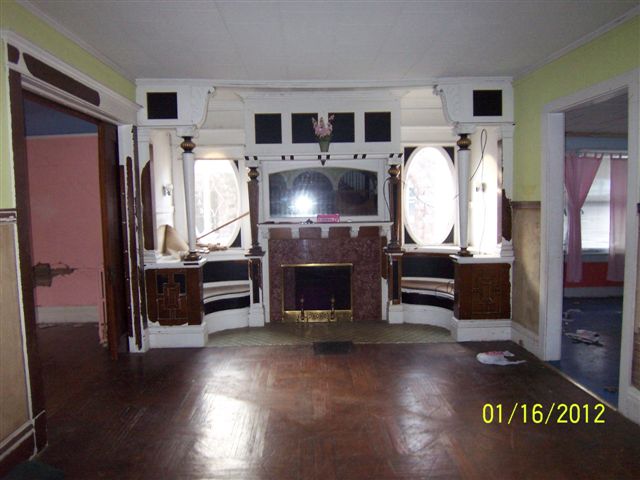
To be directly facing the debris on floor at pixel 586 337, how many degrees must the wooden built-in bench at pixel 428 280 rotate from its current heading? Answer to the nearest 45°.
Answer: approximately 90° to its left

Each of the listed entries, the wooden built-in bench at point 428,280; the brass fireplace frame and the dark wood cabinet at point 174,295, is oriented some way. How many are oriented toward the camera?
3

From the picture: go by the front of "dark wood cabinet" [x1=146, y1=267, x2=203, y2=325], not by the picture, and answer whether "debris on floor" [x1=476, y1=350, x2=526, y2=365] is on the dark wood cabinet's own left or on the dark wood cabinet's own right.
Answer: on the dark wood cabinet's own left

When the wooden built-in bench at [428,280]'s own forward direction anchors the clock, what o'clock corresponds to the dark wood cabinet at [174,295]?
The dark wood cabinet is roughly at 2 o'clock from the wooden built-in bench.

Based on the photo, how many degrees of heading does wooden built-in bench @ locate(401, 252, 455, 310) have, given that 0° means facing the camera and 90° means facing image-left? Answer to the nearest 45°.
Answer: approximately 0°

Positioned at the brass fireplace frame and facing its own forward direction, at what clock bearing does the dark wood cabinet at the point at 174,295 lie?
The dark wood cabinet is roughly at 2 o'clock from the brass fireplace frame.

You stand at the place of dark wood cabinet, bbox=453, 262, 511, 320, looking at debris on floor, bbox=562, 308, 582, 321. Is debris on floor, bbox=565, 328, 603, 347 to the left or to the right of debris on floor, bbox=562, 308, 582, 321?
right

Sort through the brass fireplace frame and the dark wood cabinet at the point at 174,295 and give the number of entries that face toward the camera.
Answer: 2

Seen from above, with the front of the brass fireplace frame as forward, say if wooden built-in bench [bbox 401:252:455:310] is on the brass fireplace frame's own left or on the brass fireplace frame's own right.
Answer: on the brass fireplace frame's own left

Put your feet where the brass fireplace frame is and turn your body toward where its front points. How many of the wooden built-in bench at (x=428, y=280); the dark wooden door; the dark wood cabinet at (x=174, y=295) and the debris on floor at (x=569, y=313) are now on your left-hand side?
2

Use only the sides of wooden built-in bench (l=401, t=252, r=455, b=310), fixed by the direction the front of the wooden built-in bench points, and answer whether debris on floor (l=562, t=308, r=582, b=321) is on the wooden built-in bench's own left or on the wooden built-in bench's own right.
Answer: on the wooden built-in bench's own left
